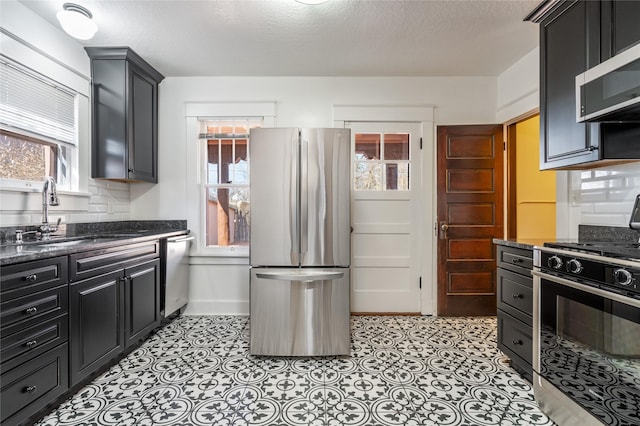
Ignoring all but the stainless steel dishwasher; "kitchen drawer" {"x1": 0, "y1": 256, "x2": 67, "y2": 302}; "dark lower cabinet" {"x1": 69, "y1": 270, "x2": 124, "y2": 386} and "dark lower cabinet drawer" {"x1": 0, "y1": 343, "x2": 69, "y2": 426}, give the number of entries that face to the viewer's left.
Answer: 0

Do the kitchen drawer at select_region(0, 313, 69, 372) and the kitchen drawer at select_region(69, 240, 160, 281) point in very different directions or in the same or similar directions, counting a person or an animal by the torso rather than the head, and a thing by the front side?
same or similar directions

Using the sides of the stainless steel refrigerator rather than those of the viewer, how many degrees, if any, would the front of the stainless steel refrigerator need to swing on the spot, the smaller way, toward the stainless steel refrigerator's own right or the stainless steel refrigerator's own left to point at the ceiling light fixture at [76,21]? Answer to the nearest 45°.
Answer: approximately 90° to the stainless steel refrigerator's own right

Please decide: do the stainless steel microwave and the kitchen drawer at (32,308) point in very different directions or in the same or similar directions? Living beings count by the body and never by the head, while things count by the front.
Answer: very different directions

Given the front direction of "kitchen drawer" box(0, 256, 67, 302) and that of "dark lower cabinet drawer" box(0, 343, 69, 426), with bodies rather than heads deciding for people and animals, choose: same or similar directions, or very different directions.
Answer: same or similar directions

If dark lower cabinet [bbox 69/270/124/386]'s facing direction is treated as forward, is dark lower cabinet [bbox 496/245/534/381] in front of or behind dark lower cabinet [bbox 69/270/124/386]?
in front

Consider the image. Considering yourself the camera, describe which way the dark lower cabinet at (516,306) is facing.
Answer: facing the viewer and to the left of the viewer

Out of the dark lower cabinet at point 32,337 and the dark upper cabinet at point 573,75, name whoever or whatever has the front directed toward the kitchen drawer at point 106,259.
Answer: the dark upper cabinet

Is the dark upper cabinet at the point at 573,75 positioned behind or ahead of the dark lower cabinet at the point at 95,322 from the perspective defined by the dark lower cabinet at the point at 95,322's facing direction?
ahead

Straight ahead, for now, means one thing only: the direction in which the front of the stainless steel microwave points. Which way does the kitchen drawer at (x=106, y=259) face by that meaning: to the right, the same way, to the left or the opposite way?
the opposite way

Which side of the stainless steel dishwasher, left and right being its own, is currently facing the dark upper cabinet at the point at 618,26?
front

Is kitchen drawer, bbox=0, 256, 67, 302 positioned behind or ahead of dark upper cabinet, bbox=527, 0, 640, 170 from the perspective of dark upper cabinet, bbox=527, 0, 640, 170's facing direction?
ahead

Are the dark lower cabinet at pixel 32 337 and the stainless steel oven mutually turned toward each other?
yes

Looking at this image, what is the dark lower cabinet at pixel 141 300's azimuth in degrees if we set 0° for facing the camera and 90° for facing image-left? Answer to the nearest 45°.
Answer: approximately 315°

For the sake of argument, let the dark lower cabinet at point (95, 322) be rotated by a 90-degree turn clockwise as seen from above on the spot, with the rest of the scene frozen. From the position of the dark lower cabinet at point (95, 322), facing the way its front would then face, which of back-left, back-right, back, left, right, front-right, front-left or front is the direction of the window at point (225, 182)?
back

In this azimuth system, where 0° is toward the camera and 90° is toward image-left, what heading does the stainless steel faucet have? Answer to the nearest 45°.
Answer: approximately 315°

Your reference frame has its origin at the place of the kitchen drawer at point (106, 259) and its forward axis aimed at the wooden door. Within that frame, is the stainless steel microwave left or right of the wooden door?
right

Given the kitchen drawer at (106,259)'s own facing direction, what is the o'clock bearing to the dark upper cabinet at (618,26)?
The dark upper cabinet is roughly at 12 o'clock from the kitchen drawer.

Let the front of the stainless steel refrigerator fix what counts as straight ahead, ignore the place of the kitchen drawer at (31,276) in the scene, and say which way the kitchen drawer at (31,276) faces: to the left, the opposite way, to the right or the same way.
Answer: to the left

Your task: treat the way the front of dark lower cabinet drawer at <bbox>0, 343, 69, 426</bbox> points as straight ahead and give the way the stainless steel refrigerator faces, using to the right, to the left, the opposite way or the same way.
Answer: to the right

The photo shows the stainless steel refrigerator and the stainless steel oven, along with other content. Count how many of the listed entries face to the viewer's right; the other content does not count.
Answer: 0
